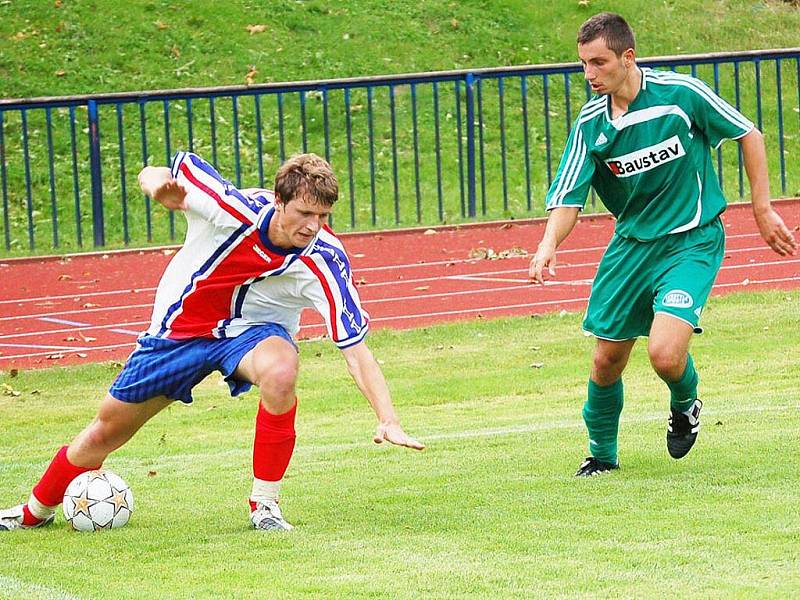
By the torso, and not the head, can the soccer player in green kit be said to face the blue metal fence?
no

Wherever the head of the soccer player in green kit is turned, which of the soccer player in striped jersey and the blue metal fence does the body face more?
the soccer player in striped jersey

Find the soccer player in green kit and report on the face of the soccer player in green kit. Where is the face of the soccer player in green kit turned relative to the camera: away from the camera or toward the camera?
toward the camera

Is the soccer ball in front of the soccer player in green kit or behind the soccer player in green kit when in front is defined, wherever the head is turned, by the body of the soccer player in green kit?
in front

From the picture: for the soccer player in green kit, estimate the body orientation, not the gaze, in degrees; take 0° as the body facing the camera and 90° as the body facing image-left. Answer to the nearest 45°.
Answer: approximately 45°

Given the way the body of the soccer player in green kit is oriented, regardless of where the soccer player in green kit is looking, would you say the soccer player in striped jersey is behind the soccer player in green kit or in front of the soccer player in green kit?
in front

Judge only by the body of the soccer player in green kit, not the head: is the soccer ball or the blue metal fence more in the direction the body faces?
the soccer ball
